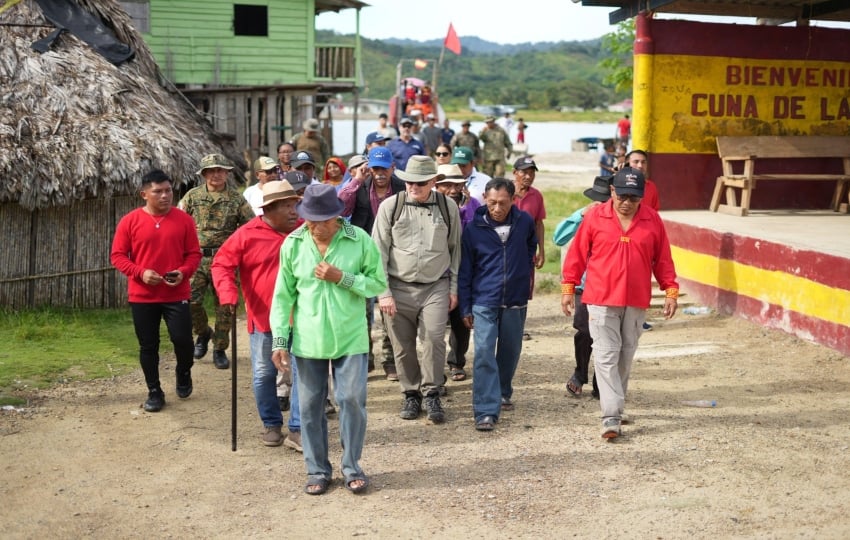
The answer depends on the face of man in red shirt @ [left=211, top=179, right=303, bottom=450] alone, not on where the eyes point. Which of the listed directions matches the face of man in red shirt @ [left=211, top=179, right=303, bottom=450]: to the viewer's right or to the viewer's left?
to the viewer's right

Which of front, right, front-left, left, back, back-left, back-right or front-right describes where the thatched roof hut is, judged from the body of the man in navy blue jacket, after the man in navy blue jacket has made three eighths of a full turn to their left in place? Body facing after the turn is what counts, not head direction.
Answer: left

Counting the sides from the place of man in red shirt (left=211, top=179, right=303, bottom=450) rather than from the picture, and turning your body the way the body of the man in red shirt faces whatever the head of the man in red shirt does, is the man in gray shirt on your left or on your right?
on your left

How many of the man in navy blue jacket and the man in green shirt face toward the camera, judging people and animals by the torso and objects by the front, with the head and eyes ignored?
2

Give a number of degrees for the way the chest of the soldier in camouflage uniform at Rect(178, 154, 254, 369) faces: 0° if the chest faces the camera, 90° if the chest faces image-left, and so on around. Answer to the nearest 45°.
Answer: approximately 0°

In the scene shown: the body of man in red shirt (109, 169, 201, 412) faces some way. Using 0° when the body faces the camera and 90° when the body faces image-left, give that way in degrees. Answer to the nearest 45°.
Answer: approximately 0°

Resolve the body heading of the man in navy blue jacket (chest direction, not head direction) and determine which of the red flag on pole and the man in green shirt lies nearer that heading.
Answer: the man in green shirt

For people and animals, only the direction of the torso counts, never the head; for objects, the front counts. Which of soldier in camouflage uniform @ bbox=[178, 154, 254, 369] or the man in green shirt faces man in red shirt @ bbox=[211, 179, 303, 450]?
the soldier in camouflage uniform

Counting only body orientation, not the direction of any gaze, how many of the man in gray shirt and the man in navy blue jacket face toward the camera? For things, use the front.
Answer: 2
